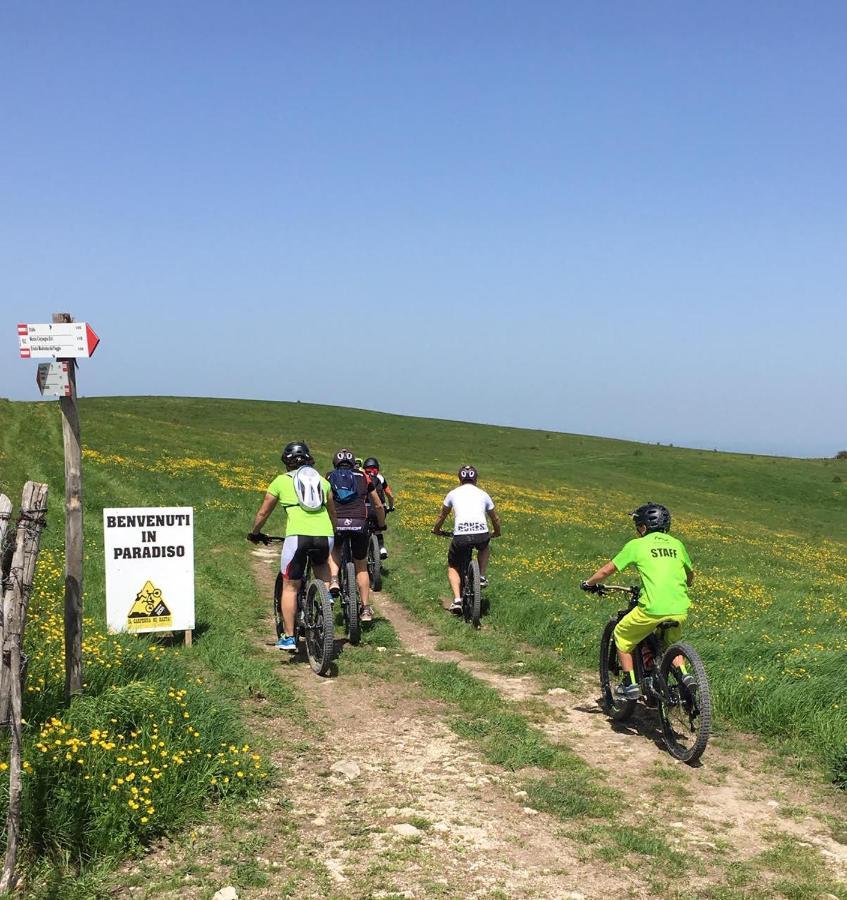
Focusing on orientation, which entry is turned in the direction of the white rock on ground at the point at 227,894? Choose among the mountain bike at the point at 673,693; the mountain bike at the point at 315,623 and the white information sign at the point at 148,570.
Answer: the white information sign

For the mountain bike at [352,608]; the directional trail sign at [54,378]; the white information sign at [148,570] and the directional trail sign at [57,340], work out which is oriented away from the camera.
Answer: the mountain bike

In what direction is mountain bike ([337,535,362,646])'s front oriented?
away from the camera

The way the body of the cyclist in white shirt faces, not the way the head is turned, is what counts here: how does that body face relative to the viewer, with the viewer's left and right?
facing away from the viewer

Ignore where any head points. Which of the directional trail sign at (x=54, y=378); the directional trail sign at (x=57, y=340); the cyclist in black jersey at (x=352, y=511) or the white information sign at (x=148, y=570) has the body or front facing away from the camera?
the cyclist in black jersey

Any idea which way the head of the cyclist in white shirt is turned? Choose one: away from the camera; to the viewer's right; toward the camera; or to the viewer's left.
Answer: away from the camera

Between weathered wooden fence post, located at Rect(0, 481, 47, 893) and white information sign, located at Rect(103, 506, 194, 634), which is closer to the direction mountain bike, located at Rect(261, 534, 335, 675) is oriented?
the white information sign

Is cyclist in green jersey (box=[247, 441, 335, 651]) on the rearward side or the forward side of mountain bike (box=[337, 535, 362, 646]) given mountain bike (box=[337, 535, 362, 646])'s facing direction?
on the rearward side

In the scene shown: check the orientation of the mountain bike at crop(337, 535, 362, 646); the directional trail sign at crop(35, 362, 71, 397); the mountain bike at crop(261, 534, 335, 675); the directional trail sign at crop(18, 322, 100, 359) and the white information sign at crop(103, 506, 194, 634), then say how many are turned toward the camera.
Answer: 3

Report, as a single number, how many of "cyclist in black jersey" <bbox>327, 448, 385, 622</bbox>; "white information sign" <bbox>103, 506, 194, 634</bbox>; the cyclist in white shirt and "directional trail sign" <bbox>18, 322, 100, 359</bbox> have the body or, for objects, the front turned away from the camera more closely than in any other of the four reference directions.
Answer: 2

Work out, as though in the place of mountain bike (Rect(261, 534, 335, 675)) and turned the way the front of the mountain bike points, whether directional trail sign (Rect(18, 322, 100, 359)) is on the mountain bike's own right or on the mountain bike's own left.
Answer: on the mountain bike's own left
